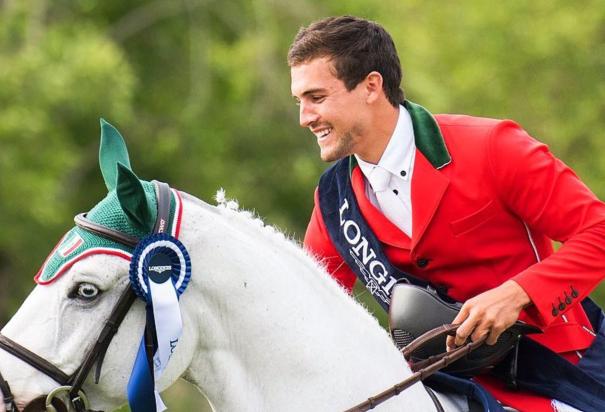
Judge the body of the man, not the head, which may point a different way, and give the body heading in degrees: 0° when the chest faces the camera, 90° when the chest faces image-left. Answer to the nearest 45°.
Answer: approximately 45°

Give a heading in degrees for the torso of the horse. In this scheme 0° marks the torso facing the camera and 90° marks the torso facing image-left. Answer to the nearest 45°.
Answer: approximately 90°
